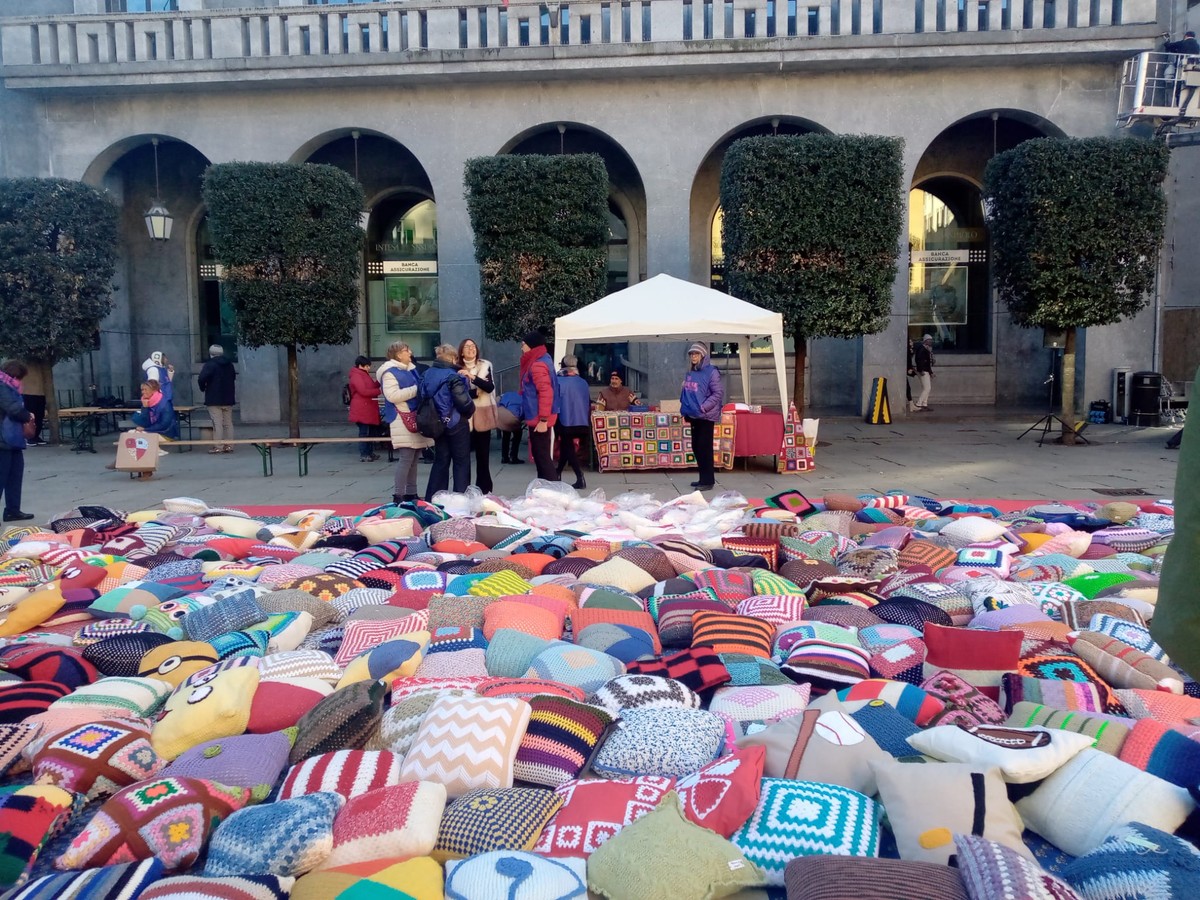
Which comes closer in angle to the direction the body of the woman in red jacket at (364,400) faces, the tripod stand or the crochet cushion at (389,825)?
the tripod stand

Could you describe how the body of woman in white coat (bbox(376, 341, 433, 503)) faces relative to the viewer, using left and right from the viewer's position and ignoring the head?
facing to the right of the viewer

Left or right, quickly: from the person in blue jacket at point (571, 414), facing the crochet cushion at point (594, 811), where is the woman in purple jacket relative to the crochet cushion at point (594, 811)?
left

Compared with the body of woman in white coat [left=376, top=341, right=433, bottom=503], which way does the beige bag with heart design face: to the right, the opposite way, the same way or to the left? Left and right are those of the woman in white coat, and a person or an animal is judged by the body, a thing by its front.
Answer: to the right

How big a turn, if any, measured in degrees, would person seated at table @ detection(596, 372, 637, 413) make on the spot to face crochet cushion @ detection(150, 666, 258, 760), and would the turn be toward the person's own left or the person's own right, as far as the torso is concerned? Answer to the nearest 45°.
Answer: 0° — they already face it

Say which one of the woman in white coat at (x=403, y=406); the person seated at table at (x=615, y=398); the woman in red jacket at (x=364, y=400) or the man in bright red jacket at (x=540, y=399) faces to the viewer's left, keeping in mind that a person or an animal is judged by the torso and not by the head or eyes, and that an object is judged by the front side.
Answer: the man in bright red jacket

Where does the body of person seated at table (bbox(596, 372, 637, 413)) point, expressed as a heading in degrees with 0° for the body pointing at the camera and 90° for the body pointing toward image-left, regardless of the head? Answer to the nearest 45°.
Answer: approximately 0°

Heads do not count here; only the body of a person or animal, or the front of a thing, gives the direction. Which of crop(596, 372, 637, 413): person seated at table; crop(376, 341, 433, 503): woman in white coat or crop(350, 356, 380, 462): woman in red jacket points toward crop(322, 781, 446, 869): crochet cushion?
the person seated at table

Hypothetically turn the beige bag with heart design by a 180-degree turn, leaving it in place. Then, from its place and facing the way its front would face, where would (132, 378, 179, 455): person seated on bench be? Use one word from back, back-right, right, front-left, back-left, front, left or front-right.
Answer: front

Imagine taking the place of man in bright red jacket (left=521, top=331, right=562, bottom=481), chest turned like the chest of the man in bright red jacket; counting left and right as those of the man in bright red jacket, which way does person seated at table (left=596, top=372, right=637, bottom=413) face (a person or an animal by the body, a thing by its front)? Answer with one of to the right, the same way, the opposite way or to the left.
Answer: to the left
